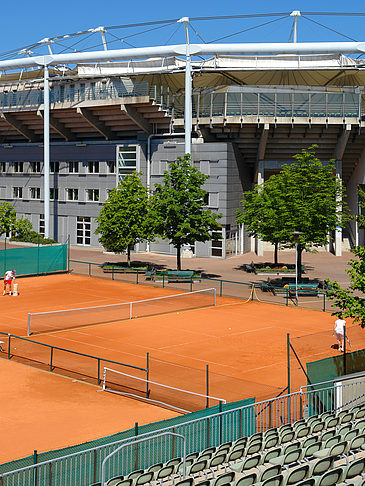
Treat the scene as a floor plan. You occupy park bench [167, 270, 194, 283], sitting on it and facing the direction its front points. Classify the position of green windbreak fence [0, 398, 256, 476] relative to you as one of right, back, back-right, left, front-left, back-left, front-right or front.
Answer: front

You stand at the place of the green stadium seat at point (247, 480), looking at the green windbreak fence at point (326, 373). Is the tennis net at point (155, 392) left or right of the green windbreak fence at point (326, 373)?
left

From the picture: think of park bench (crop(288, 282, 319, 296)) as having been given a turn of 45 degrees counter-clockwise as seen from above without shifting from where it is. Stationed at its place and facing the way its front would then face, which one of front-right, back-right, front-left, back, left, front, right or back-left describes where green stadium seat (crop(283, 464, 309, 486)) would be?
front-right

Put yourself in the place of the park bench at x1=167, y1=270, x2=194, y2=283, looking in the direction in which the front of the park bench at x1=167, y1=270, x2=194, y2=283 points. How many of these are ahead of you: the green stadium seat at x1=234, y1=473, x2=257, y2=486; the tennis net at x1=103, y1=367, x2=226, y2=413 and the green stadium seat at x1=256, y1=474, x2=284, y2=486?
3

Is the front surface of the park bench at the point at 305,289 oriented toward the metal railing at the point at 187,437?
yes

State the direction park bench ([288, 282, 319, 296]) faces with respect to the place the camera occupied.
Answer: facing the viewer

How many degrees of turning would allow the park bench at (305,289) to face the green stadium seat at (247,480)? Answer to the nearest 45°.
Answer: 0° — it already faces it

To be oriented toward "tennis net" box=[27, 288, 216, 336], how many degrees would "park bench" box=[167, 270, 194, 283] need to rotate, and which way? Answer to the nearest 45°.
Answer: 0° — it already faces it

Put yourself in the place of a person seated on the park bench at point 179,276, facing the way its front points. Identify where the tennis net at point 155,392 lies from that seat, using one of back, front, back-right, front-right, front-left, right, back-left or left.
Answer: front

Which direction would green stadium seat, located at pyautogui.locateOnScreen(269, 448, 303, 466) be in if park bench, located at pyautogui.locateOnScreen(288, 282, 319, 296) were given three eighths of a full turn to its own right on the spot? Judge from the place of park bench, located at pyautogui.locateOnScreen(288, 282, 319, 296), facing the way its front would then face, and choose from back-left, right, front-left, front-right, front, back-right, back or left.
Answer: back-left

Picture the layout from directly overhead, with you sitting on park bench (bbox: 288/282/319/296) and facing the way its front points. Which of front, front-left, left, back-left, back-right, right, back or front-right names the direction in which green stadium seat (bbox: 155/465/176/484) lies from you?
front

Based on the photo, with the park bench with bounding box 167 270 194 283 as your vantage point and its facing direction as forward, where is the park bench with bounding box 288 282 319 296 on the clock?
the park bench with bounding box 288 282 319 296 is roughly at 10 o'clock from the park bench with bounding box 167 270 194 283.

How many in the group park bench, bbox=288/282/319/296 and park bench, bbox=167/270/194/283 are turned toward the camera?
2

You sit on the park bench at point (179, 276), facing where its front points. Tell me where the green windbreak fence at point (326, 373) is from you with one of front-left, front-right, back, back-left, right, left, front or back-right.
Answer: front

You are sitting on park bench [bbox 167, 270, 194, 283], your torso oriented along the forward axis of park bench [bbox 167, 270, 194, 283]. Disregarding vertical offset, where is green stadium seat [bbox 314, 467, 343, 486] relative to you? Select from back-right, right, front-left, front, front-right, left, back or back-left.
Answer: front

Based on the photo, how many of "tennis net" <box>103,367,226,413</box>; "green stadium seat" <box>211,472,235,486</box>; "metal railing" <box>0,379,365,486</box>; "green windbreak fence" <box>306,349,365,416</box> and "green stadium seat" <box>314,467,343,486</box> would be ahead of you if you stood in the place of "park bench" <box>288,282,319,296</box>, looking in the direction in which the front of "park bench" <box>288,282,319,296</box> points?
5
